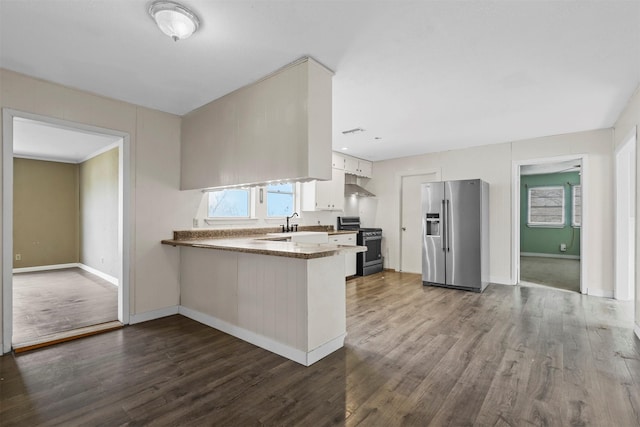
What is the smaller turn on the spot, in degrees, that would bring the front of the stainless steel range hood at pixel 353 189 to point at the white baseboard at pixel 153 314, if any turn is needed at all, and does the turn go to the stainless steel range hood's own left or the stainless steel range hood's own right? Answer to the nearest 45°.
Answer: approximately 90° to the stainless steel range hood's own right

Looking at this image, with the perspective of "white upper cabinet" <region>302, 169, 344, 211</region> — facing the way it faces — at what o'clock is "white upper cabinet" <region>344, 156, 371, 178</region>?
"white upper cabinet" <region>344, 156, 371, 178</region> is roughly at 9 o'clock from "white upper cabinet" <region>302, 169, 344, 211</region>.

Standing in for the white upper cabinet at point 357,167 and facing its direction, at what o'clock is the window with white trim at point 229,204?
The window with white trim is roughly at 3 o'clock from the white upper cabinet.

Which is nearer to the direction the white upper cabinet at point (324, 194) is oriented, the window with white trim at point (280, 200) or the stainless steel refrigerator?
the stainless steel refrigerator

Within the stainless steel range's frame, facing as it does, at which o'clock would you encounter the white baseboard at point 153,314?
The white baseboard is roughly at 3 o'clock from the stainless steel range.

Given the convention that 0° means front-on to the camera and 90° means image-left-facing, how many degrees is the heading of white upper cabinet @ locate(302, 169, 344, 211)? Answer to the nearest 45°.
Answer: approximately 315°

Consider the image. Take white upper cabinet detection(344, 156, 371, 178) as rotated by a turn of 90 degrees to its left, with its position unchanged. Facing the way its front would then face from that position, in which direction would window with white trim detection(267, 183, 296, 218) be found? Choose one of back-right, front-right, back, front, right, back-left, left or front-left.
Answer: back

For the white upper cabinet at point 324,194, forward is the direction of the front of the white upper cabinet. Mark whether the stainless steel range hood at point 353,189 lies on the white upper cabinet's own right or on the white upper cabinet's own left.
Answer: on the white upper cabinet's own left
